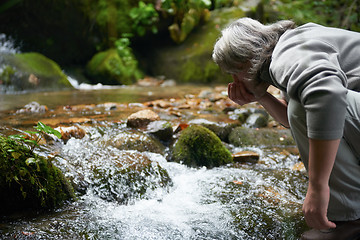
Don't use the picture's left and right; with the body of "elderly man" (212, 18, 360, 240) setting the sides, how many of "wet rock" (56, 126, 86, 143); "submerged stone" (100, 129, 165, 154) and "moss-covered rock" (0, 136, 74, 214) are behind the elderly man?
0

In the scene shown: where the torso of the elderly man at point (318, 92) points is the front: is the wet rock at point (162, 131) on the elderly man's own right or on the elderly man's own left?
on the elderly man's own right

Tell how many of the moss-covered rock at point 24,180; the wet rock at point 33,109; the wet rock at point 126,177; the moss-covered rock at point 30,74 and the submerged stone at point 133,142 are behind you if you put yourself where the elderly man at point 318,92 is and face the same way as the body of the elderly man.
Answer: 0

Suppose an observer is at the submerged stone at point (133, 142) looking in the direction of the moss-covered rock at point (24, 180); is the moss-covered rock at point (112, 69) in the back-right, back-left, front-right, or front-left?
back-right

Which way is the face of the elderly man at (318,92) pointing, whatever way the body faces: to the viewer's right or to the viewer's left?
to the viewer's left

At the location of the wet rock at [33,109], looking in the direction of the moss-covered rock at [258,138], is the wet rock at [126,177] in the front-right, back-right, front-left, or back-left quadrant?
front-right

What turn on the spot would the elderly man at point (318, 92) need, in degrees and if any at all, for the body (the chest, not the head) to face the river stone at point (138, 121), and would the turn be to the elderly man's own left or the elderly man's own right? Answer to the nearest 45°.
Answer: approximately 45° to the elderly man's own right

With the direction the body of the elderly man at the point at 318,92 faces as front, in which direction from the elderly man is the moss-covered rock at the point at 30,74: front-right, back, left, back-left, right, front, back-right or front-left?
front-right

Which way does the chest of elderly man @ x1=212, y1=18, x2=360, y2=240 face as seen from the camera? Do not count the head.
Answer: to the viewer's left
